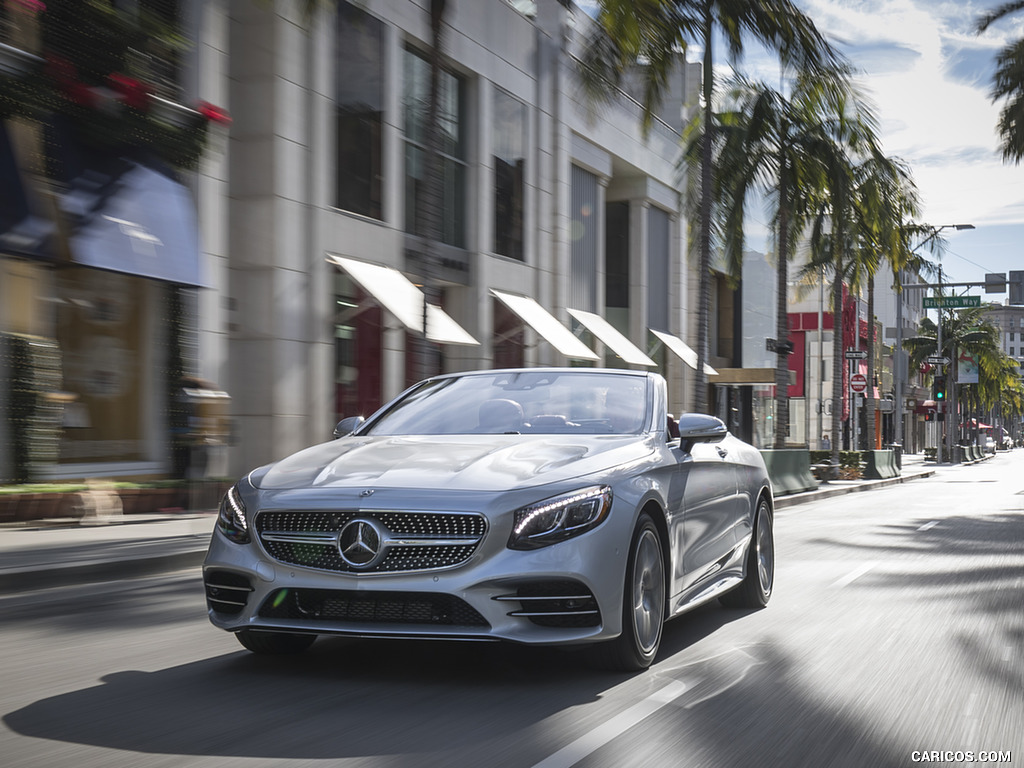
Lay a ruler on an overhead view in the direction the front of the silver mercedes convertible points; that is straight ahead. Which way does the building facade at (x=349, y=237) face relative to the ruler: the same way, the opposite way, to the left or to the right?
to the left

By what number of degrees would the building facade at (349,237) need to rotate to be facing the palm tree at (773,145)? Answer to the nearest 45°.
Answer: approximately 90° to its left

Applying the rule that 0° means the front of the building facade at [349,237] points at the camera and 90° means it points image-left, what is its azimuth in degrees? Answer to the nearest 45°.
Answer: approximately 315°

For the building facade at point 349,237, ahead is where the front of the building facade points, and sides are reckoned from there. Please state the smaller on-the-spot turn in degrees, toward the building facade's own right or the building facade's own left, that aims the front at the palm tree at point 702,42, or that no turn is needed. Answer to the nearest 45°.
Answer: approximately 45° to the building facade's own left

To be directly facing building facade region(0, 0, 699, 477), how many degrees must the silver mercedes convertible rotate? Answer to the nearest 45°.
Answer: approximately 135° to its right

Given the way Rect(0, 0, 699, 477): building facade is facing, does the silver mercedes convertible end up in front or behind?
in front
